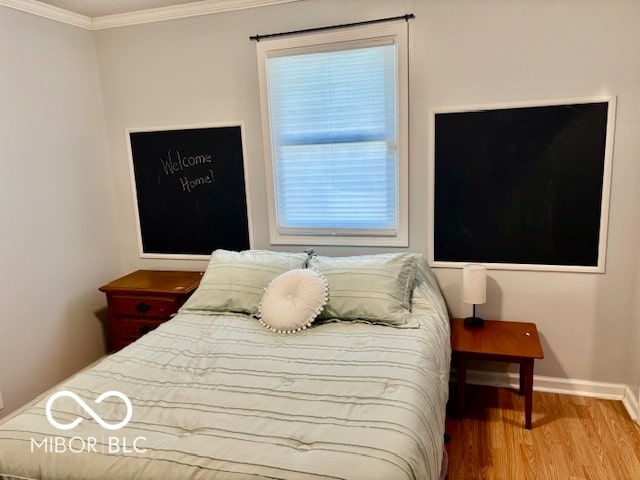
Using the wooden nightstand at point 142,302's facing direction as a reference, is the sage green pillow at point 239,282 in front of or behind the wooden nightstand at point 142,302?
in front

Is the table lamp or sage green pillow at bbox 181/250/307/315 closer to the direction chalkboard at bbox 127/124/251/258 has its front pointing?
the sage green pillow

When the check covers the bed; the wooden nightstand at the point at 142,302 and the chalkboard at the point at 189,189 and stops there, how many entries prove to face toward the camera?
3

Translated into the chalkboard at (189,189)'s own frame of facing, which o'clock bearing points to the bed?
The bed is roughly at 12 o'clock from the chalkboard.

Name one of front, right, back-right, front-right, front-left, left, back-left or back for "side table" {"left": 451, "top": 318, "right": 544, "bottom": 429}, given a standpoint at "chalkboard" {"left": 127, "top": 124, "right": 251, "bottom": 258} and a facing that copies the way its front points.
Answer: front-left

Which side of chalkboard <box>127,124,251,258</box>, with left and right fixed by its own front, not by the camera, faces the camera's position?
front

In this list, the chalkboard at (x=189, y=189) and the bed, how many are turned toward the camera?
2

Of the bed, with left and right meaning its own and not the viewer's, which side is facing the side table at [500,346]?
left

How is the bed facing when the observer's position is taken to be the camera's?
facing the viewer

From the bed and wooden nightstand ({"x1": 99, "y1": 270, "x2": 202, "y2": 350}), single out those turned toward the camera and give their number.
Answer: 2

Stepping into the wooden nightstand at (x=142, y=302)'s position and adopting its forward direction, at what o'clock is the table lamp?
The table lamp is roughly at 10 o'clock from the wooden nightstand.

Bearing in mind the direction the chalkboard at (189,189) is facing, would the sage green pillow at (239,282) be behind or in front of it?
in front

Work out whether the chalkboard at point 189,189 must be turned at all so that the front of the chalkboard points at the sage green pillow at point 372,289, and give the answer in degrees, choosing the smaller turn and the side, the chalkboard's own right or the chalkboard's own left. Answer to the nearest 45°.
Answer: approximately 45° to the chalkboard's own left
